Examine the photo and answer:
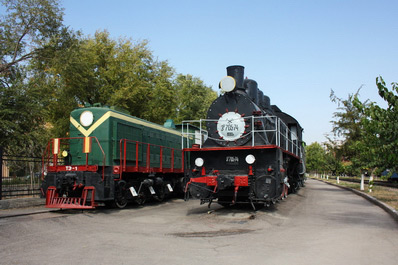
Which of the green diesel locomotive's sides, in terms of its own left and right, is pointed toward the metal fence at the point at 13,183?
right

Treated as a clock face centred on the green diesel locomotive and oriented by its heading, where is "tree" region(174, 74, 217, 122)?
The tree is roughly at 5 o'clock from the green diesel locomotive.

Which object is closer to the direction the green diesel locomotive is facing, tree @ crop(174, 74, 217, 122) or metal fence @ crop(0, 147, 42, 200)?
the metal fence

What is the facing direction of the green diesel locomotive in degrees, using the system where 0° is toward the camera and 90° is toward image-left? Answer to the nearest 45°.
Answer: approximately 45°

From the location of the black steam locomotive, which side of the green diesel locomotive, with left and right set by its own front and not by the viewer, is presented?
left

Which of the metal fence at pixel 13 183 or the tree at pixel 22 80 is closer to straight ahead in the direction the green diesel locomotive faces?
the metal fence

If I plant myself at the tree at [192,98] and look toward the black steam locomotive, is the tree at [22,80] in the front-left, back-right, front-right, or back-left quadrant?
front-right

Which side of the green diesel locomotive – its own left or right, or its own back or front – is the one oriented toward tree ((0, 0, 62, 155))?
right
